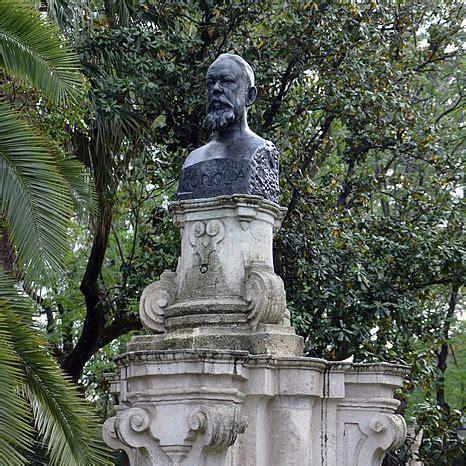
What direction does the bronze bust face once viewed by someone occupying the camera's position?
facing the viewer and to the left of the viewer
